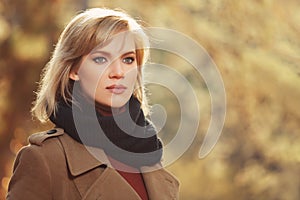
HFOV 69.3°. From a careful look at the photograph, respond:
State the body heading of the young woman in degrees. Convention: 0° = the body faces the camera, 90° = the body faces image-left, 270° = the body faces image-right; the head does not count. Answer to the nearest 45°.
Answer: approximately 315°
